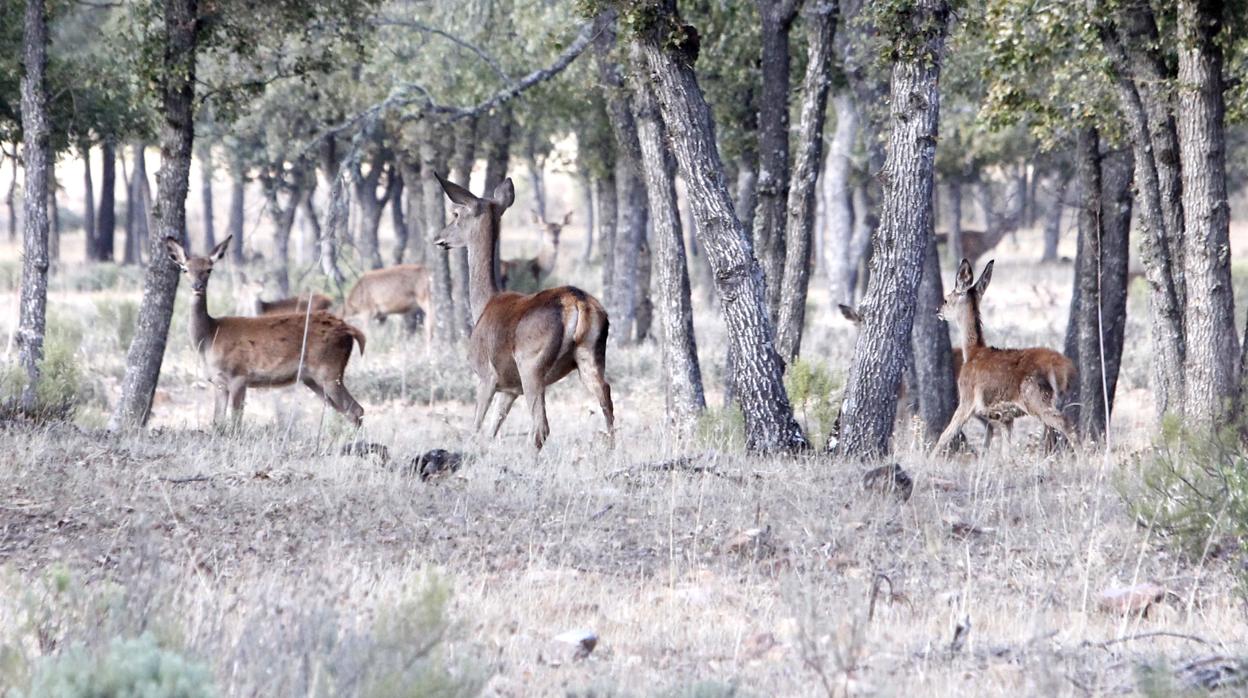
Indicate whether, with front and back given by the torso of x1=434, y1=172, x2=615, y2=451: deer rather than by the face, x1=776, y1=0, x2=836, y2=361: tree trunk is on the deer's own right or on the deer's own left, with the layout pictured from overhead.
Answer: on the deer's own right

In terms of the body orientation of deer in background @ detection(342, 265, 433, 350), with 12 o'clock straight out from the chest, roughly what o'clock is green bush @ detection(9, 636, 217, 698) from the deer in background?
The green bush is roughly at 9 o'clock from the deer in background.

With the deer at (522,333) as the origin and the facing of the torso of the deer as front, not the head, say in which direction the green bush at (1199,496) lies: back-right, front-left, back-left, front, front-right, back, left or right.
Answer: back

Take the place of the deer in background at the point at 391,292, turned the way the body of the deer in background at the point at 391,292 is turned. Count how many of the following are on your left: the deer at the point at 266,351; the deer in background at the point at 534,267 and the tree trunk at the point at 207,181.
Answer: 1

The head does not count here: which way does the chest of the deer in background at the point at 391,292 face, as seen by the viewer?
to the viewer's left

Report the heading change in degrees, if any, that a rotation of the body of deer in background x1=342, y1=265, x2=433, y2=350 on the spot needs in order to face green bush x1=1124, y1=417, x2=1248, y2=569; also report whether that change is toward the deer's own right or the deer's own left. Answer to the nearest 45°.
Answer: approximately 90° to the deer's own left

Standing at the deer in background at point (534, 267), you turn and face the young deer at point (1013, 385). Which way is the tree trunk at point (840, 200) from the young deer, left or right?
left

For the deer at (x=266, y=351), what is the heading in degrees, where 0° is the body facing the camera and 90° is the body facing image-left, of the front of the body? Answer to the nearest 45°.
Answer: approximately 90°

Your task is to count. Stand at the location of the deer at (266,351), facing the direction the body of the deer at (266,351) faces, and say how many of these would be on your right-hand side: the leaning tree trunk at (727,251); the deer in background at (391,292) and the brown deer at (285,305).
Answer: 2

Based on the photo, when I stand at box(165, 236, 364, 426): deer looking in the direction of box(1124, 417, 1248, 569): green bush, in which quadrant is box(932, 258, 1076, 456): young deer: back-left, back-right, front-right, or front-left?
front-left

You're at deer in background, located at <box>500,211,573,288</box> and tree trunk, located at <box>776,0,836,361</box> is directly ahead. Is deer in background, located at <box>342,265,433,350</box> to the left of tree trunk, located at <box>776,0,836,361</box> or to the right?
right

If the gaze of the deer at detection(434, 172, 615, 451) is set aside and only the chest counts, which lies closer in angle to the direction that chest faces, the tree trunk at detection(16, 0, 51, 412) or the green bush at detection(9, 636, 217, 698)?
the tree trunk

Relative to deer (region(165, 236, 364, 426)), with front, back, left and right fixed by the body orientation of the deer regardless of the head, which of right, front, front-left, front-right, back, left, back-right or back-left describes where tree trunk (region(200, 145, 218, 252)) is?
right

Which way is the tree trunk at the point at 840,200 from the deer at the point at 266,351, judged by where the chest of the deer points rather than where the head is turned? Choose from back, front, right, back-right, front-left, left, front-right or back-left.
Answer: back-right

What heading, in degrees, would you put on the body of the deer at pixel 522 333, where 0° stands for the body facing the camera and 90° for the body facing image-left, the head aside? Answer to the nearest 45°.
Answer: approximately 135°
